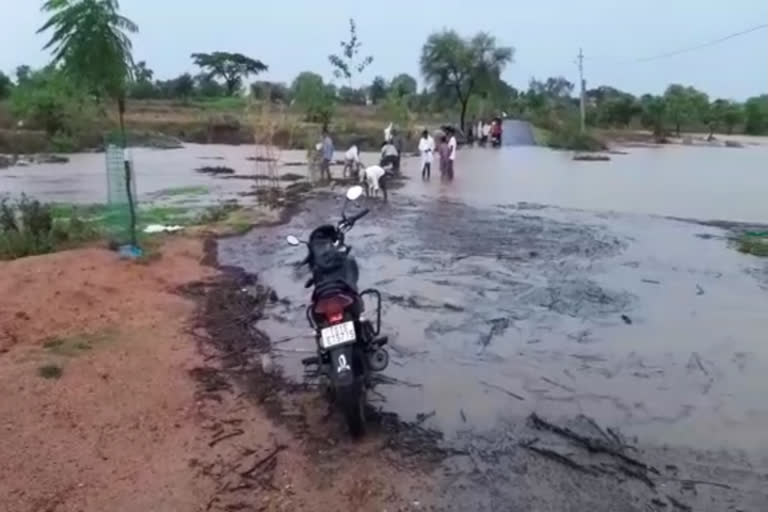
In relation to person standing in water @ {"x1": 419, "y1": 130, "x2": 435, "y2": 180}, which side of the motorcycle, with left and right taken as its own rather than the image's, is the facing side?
front

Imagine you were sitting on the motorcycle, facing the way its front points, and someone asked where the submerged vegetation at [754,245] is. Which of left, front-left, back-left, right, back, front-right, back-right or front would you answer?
front-right

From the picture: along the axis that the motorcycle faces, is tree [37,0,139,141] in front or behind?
in front

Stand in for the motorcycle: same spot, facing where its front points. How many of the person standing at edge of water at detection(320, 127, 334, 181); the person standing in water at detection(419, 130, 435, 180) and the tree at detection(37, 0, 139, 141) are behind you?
0

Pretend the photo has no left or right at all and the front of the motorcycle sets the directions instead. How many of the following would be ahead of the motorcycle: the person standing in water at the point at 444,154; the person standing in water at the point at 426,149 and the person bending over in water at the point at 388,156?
3

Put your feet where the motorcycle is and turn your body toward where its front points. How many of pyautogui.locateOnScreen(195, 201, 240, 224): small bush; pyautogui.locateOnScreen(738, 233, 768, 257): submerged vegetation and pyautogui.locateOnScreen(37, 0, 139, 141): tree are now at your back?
0

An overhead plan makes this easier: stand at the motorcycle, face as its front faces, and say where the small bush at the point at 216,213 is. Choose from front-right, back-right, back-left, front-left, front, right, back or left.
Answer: front

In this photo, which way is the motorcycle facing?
away from the camera

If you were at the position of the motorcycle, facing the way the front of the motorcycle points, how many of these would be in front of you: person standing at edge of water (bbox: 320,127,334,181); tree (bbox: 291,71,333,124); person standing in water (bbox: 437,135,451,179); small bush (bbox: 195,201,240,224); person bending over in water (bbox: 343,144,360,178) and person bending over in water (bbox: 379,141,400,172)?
6

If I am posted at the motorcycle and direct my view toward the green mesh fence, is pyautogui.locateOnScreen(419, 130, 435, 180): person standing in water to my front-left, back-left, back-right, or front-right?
front-right

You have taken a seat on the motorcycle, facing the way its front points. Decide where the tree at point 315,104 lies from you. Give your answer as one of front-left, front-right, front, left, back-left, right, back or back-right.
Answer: front

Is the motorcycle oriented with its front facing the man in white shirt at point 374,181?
yes

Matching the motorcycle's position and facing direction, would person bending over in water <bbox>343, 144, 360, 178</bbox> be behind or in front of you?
in front

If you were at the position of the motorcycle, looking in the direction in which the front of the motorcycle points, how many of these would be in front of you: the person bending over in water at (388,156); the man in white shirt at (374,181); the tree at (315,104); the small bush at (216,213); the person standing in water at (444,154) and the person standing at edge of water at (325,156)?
6

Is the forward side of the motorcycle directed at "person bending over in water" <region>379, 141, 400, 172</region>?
yes

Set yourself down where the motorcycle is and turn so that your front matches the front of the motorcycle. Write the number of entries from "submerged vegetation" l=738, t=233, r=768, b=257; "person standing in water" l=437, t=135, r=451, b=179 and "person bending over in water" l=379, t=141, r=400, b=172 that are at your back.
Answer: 0

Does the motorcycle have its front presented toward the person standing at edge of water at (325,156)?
yes
